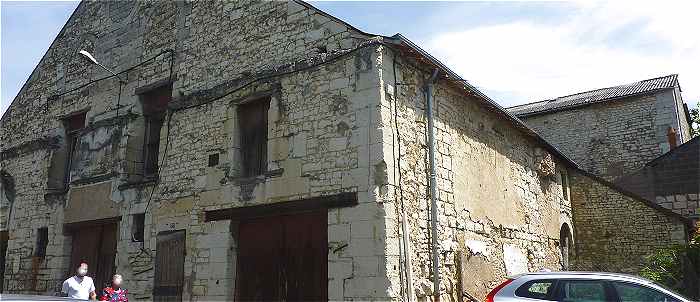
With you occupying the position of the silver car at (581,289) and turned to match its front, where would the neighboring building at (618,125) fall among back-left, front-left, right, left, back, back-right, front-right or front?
left

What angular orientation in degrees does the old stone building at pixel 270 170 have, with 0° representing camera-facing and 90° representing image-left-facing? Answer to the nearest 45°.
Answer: approximately 45°

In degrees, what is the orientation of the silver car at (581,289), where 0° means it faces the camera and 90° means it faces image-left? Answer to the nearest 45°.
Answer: approximately 270°

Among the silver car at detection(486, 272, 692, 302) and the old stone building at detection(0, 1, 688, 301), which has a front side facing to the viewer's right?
the silver car

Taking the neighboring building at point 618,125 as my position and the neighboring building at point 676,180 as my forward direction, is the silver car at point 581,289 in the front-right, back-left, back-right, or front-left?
front-right

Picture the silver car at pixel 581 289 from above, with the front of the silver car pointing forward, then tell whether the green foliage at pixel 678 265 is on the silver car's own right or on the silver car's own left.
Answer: on the silver car's own left

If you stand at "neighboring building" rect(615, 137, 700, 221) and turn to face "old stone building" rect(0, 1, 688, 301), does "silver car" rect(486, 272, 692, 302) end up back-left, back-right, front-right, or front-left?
front-left

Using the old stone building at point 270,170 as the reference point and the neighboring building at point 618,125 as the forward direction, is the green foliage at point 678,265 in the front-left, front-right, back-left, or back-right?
front-right

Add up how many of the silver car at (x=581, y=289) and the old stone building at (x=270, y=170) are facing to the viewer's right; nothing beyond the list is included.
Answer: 1

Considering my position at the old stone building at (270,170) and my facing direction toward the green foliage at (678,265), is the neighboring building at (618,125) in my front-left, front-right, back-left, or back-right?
front-left

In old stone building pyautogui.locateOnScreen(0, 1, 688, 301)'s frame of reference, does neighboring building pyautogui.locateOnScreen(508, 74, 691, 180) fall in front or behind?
behind

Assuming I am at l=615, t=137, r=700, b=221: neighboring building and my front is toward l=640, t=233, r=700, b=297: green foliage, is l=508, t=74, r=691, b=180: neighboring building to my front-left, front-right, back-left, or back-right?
back-right

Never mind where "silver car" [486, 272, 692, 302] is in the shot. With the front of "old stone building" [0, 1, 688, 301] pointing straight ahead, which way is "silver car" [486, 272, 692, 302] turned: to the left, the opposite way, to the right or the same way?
to the left
